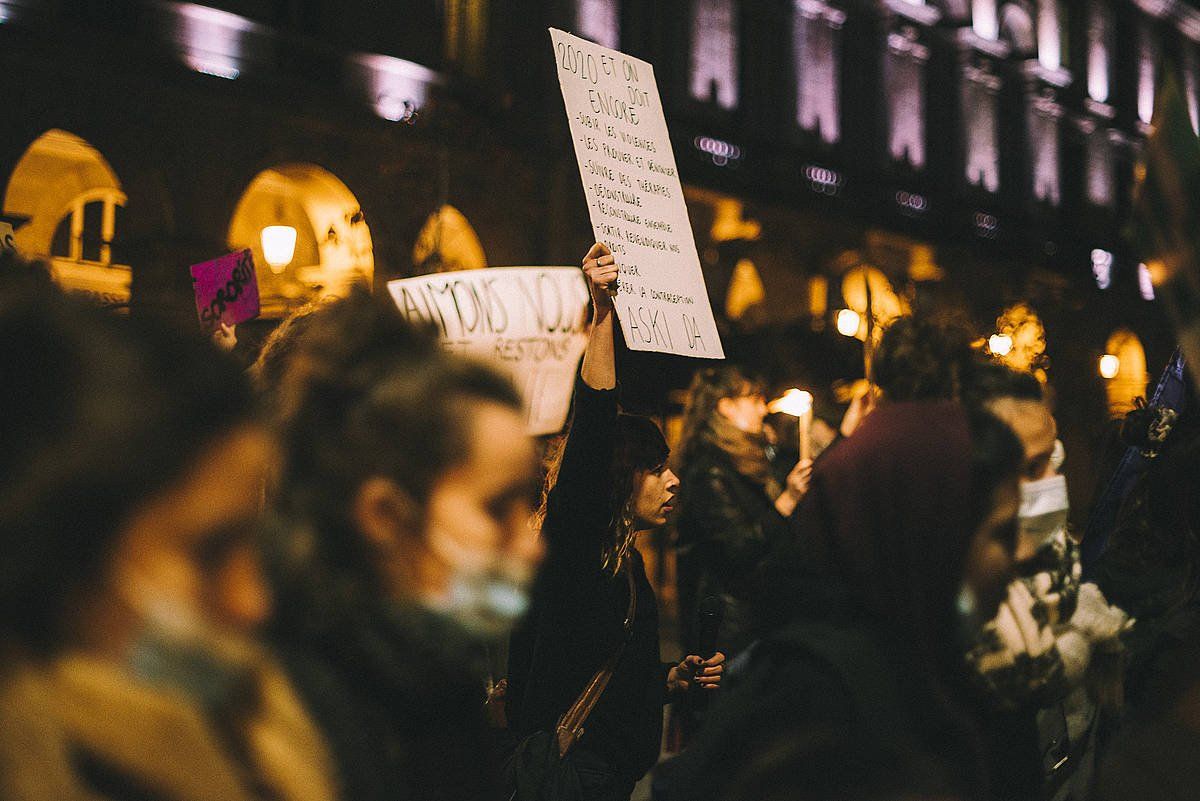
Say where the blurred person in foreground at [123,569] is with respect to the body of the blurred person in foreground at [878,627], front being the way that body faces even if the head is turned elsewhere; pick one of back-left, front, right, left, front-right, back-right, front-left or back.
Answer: back

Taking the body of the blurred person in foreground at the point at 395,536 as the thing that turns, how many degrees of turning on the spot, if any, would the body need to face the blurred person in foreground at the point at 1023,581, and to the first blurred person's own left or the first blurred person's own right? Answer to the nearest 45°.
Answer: approximately 45° to the first blurred person's own left

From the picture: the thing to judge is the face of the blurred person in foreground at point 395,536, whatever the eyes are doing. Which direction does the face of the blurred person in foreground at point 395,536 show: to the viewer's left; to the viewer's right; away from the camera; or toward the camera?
to the viewer's right

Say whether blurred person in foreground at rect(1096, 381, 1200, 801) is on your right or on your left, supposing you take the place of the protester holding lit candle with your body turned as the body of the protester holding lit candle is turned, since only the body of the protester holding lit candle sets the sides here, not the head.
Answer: on your right

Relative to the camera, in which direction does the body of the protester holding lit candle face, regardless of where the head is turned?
to the viewer's right

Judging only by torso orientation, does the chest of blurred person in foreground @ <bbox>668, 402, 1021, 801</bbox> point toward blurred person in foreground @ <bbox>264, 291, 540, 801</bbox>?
no

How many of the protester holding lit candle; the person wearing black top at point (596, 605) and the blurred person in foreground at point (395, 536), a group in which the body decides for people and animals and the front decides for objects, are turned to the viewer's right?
3

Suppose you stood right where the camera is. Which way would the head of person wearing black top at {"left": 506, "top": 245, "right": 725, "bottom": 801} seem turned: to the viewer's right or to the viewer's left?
to the viewer's right

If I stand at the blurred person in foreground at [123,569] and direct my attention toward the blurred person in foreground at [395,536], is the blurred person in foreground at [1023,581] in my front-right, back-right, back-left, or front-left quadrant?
front-right

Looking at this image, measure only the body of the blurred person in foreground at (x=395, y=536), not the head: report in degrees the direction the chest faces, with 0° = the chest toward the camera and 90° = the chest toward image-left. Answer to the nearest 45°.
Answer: approximately 270°

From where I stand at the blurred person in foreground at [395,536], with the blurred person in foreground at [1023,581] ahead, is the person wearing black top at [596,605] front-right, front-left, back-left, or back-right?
front-left

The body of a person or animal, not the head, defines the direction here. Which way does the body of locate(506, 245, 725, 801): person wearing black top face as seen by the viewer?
to the viewer's right

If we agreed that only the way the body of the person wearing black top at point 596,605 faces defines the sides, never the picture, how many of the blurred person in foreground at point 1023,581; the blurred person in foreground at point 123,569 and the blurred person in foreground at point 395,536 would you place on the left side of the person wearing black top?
0

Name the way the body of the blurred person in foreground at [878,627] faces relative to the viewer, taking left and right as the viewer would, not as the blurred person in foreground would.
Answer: facing away from the viewer and to the right of the viewer

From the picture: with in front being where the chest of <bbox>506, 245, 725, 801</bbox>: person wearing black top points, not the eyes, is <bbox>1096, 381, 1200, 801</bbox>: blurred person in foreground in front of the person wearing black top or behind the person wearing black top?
in front

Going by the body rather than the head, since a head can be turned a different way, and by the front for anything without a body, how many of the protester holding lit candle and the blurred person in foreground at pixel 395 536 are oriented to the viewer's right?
2

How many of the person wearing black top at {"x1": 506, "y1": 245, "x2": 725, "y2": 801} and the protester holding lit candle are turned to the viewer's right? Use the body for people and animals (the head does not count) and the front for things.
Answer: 2

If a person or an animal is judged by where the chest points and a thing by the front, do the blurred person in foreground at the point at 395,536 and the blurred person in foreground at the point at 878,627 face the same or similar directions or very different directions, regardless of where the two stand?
same or similar directions
